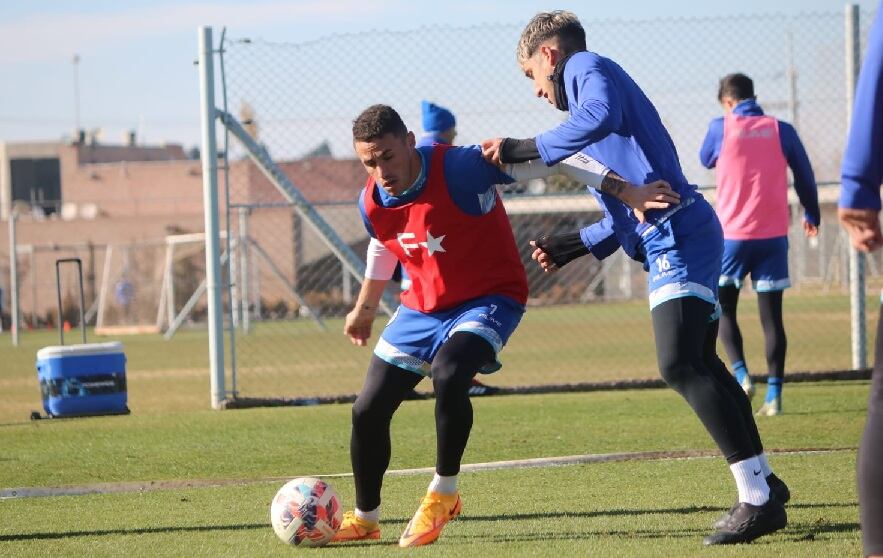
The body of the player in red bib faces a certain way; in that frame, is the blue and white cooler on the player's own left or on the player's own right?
on the player's own right

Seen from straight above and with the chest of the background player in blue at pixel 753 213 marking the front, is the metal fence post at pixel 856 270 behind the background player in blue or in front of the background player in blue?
in front

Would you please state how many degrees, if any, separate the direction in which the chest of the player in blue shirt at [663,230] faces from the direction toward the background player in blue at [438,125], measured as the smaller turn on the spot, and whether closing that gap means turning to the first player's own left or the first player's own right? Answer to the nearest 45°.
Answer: approximately 90° to the first player's own right

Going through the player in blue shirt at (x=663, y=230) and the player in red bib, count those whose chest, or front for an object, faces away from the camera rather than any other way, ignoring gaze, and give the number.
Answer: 0

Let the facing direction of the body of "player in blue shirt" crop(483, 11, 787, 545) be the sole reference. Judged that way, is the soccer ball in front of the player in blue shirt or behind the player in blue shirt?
in front

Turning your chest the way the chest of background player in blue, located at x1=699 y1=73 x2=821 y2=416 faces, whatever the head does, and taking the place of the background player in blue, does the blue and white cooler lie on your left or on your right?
on your left

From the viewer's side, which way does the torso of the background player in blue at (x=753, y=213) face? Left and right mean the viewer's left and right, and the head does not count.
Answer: facing away from the viewer

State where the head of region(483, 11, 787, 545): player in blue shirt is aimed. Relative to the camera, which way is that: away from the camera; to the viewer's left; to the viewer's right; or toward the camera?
to the viewer's left

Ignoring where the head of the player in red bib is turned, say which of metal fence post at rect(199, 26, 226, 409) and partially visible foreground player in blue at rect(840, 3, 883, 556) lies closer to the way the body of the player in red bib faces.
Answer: the partially visible foreground player in blue

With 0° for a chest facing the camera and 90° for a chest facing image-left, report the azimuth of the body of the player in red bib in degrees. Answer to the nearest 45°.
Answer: approximately 45°

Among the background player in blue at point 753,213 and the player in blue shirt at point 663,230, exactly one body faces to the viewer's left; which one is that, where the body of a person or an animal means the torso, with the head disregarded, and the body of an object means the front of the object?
the player in blue shirt

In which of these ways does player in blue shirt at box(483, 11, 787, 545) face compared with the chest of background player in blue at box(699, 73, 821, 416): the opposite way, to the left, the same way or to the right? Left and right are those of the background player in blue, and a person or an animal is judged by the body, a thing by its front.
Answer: to the left

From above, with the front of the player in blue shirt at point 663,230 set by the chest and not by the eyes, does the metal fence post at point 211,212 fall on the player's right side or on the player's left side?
on the player's right side

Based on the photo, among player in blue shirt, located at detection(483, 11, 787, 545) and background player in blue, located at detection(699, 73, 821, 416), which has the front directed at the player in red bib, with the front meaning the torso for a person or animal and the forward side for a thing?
the player in blue shirt

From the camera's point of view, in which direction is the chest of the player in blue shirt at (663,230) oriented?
to the viewer's left
